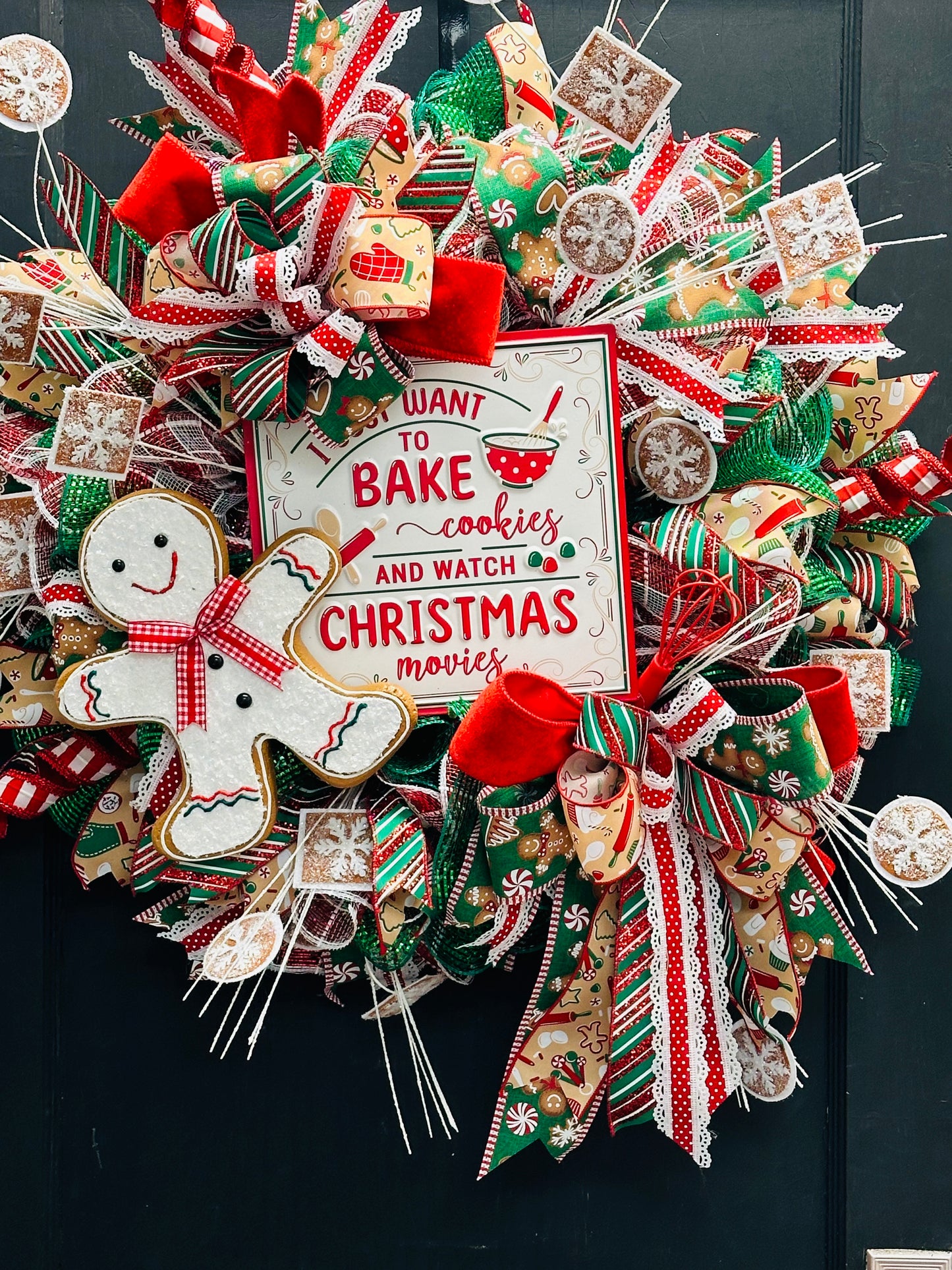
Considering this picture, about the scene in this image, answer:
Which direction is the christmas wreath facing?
toward the camera
